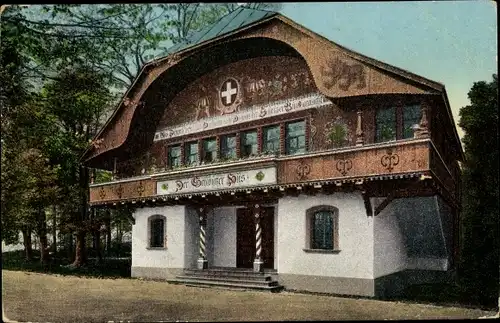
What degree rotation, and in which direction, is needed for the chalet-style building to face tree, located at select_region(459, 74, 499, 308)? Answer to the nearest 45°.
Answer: approximately 90° to its left
